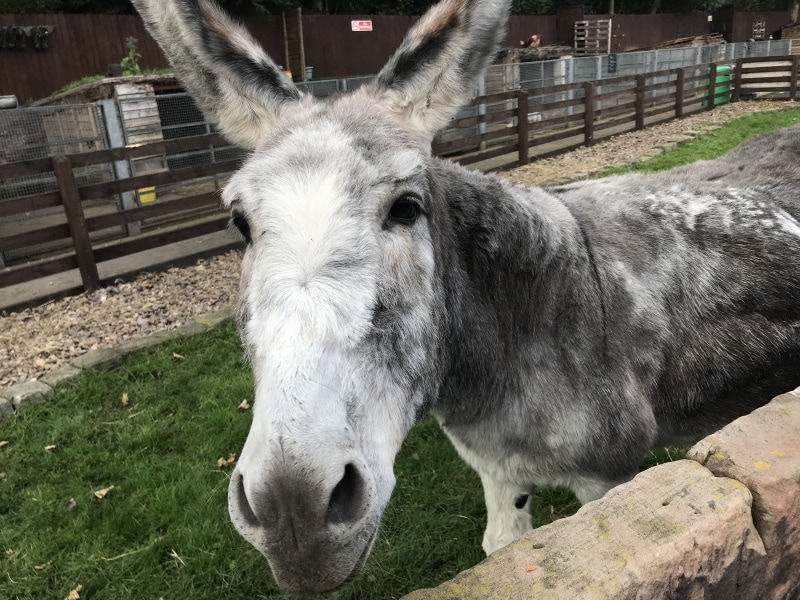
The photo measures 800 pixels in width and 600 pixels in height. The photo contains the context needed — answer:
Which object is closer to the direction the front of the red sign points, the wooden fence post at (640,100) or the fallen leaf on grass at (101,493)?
the fallen leaf on grass

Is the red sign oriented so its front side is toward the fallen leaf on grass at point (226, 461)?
yes

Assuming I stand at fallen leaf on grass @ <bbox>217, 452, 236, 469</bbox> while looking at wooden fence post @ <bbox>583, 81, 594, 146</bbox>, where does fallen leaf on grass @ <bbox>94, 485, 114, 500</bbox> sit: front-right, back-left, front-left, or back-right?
back-left

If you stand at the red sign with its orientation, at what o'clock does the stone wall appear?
The stone wall is roughly at 12 o'clock from the red sign.

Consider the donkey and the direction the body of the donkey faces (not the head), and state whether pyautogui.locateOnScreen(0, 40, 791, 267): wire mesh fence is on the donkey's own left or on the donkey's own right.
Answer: on the donkey's own right

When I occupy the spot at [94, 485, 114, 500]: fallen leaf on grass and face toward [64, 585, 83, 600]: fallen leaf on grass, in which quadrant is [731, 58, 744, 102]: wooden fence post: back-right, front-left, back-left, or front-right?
back-left

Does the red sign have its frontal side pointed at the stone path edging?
yes

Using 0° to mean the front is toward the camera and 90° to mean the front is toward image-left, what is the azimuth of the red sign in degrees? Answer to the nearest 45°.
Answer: approximately 0°

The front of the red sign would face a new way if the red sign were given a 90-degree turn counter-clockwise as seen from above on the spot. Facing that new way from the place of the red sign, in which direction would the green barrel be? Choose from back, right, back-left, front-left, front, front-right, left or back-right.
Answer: front

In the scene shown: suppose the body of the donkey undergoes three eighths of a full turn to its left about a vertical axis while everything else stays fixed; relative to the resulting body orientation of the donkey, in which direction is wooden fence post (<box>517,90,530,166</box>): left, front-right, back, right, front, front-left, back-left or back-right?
left
